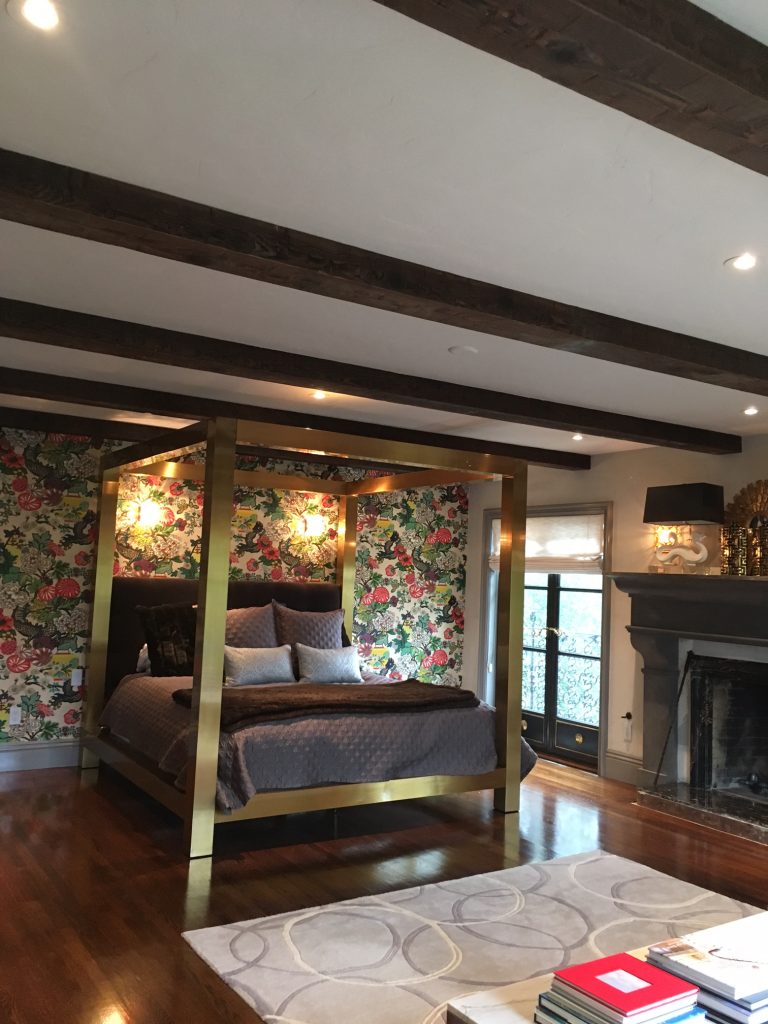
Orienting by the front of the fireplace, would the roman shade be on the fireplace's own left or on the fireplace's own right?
on the fireplace's own right

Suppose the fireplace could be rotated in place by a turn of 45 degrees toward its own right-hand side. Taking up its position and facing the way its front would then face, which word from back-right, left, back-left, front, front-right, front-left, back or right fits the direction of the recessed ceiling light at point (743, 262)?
left

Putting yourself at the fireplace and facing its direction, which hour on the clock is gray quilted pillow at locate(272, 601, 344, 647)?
The gray quilted pillow is roughly at 1 o'clock from the fireplace.

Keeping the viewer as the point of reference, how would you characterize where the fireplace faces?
facing the viewer and to the left of the viewer

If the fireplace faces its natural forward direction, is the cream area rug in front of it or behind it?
in front

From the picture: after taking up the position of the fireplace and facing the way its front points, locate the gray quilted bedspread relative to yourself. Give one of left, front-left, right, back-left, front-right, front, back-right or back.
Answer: front

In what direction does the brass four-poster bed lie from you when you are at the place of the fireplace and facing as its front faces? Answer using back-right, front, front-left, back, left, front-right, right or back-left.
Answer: front

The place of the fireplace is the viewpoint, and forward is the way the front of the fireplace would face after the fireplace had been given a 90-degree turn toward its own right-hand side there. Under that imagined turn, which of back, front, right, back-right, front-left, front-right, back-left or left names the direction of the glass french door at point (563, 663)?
front

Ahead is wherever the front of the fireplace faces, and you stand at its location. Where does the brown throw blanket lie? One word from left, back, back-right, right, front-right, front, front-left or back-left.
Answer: front

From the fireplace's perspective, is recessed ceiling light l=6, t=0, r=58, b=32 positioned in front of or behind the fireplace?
in front

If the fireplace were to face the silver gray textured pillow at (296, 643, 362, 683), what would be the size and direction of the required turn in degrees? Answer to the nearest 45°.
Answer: approximately 45° to its right
